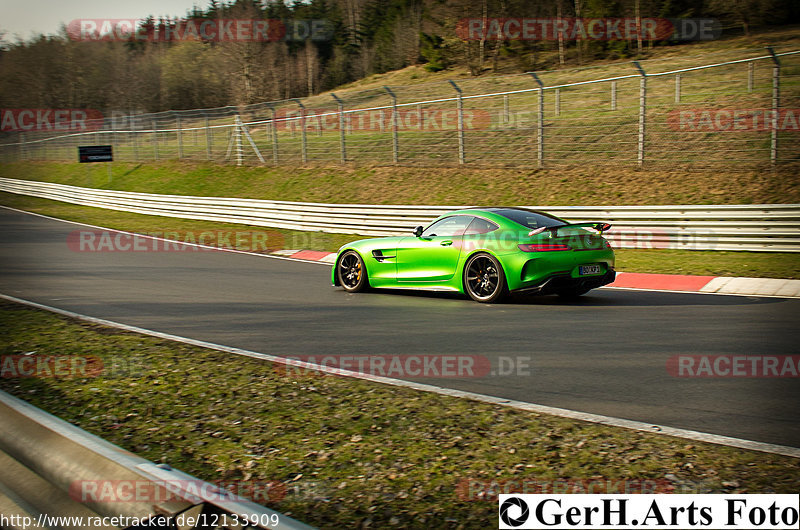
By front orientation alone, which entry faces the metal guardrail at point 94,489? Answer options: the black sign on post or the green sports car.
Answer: the black sign on post

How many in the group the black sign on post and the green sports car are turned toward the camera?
1

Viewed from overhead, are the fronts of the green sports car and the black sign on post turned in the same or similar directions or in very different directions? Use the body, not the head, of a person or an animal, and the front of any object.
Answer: very different directions

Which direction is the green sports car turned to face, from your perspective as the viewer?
facing away from the viewer and to the left of the viewer

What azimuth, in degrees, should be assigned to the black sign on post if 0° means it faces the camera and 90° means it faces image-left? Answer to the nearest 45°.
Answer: approximately 0°

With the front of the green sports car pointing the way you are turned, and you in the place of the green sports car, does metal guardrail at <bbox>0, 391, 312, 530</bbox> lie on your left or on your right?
on your left
